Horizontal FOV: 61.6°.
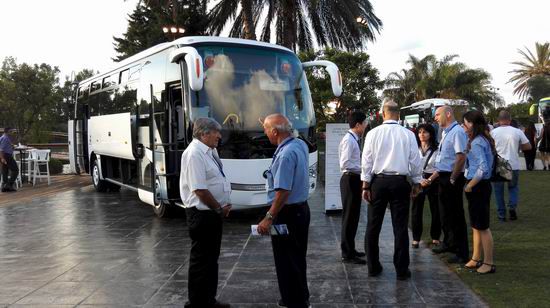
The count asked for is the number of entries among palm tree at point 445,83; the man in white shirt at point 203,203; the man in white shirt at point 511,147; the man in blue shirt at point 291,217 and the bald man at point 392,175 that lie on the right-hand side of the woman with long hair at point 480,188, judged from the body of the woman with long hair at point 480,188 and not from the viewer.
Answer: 2

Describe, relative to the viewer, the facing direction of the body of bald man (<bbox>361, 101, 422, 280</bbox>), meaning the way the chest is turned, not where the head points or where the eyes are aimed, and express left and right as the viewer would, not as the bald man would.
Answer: facing away from the viewer

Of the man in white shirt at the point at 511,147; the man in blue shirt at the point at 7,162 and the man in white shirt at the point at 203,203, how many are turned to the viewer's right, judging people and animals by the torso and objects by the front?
2

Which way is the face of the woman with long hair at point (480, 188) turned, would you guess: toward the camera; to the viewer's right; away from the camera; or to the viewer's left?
to the viewer's left

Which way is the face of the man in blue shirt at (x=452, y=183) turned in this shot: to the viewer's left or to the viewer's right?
to the viewer's left

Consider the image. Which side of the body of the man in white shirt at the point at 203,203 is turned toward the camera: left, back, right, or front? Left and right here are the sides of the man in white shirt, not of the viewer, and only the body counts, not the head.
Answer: right

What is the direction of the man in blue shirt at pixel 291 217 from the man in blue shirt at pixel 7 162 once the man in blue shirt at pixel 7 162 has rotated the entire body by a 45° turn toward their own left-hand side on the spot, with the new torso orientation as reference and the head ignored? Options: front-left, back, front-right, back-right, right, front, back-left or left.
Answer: back-right

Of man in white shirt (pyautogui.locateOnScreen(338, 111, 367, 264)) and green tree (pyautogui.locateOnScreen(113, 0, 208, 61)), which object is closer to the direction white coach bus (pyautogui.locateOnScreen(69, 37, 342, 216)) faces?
the man in white shirt

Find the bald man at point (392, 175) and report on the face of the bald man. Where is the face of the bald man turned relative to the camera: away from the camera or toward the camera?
away from the camera

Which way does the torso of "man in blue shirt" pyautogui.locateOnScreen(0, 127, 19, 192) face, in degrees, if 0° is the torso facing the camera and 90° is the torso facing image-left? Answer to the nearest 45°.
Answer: approximately 270°

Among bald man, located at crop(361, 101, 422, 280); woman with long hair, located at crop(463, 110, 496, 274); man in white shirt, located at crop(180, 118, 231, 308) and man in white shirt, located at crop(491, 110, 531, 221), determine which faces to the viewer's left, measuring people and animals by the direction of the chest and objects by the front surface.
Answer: the woman with long hair
